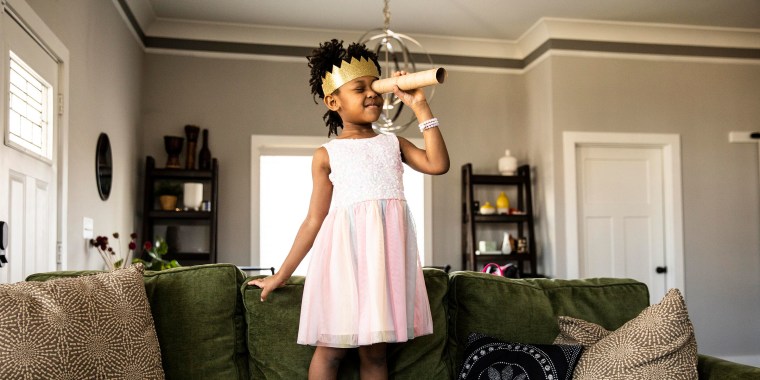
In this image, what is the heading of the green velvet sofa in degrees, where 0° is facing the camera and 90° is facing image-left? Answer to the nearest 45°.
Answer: approximately 0°

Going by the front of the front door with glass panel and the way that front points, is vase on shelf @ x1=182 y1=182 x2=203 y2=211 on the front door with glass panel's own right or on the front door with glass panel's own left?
on the front door with glass panel's own left

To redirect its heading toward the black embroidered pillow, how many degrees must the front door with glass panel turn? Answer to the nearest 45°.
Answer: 0° — it already faces it

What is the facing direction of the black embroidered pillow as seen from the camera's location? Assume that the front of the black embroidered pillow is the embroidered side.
facing the viewer

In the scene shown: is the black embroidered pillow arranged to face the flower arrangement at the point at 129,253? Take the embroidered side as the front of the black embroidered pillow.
no

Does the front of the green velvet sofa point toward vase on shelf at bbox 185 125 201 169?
no

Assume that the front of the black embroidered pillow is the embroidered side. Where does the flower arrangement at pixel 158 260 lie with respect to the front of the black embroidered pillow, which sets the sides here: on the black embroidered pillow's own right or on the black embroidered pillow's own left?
on the black embroidered pillow's own right

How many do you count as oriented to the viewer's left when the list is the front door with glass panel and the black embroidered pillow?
0

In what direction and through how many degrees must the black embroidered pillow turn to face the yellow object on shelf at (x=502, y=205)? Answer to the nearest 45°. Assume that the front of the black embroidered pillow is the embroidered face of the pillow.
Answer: approximately 180°

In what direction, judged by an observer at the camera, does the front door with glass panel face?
facing the viewer and to the right of the viewer

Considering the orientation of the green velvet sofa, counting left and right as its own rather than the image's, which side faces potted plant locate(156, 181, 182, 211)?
back

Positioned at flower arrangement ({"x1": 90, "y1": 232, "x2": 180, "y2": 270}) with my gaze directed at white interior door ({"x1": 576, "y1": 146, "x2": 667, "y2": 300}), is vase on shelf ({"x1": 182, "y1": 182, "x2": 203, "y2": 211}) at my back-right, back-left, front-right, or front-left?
front-left

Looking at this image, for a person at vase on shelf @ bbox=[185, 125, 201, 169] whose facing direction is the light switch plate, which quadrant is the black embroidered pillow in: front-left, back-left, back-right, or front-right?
front-left

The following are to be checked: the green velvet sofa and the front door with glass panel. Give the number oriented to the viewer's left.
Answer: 0

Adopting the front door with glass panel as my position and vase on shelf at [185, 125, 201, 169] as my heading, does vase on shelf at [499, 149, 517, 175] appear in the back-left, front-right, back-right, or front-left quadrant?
front-right

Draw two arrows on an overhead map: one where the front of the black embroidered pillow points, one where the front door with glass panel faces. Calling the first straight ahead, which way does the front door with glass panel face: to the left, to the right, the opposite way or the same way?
to the left
